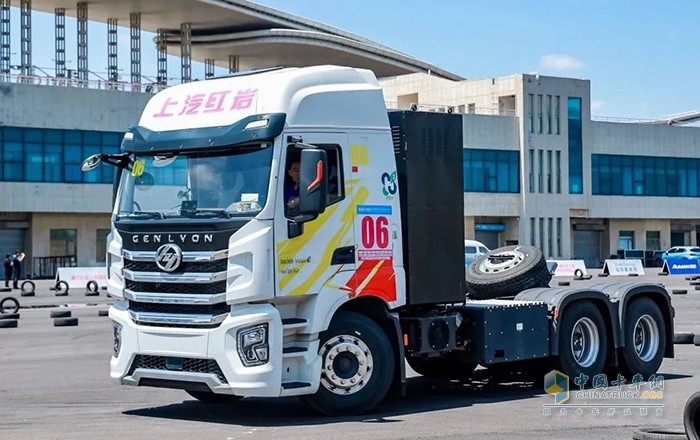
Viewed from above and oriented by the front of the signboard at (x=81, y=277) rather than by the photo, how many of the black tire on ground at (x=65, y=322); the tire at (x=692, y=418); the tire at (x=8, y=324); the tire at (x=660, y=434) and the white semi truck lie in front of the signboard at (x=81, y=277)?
5

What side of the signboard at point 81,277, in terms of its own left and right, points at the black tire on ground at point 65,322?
front

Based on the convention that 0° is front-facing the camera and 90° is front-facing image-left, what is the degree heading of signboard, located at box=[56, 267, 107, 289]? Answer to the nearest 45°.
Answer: approximately 0°

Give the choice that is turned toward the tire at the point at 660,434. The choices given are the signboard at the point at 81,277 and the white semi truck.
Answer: the signboard

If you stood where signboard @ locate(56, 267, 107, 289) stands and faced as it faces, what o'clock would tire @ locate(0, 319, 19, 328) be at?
The tire is roughly at 12 o'clock from the signboard.

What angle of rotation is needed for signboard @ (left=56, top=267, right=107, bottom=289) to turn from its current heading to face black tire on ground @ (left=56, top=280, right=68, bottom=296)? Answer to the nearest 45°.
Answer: approximately 45° to its right

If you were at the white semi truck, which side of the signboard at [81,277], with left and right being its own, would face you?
front

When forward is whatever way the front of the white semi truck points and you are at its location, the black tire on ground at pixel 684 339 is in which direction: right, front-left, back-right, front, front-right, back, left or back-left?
back

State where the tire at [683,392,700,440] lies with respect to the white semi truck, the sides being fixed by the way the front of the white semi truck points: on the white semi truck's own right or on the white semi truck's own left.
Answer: on the white semi truck's own left

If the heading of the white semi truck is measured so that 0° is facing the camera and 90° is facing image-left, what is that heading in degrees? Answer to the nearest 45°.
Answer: approximately 45°

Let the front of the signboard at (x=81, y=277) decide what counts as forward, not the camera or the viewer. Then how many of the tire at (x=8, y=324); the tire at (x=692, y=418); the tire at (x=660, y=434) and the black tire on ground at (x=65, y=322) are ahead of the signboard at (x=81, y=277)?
4

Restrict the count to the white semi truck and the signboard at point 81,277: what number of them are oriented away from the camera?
0
